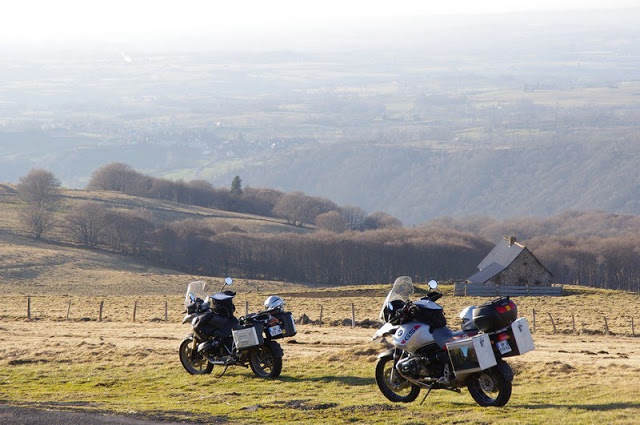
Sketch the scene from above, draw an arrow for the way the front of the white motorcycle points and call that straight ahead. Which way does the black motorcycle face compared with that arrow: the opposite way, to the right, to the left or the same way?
the same way

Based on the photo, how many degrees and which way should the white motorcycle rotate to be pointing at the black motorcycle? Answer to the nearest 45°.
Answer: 0° — it already faces it

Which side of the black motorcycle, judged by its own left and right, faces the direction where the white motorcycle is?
back

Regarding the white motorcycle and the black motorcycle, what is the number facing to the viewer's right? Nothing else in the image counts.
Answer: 0

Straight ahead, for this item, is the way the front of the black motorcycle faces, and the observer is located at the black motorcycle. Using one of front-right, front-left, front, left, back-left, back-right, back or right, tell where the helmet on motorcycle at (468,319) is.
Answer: back

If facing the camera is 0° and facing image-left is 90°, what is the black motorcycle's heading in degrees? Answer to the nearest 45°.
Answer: approximately 135°

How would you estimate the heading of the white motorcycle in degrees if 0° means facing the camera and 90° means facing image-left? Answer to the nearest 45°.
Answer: approximately 135°
